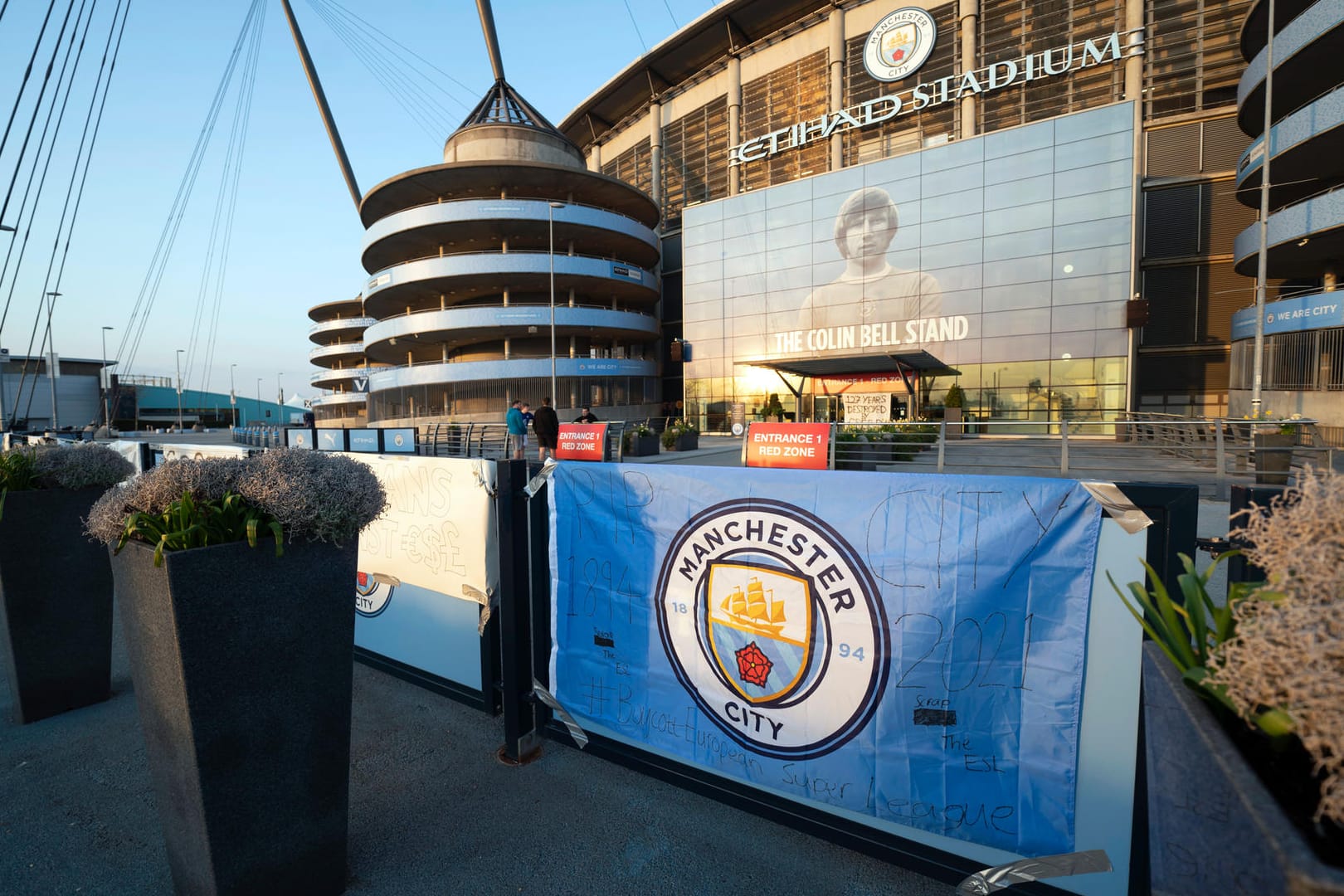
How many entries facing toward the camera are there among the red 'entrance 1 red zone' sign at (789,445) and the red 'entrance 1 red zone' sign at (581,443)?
2

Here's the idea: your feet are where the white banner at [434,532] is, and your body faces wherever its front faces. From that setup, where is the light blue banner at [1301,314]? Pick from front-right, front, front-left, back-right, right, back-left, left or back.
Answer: back-left

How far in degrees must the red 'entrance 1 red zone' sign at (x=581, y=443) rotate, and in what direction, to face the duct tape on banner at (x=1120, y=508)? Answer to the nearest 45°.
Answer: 0° — it already faces it

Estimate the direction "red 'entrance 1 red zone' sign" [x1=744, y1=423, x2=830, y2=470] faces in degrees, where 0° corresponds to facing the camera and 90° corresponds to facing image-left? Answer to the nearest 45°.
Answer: approximately 0°

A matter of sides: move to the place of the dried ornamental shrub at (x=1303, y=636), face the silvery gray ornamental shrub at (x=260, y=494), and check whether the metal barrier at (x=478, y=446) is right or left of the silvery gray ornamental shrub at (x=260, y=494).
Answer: right

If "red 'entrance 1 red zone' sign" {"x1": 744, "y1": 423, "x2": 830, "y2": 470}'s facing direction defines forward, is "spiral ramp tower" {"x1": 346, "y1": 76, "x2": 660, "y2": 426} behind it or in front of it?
behind

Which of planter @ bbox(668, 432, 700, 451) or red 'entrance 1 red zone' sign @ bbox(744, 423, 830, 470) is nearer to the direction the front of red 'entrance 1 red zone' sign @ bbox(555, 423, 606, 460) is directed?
the red 'entrance 1 red zone' sign
